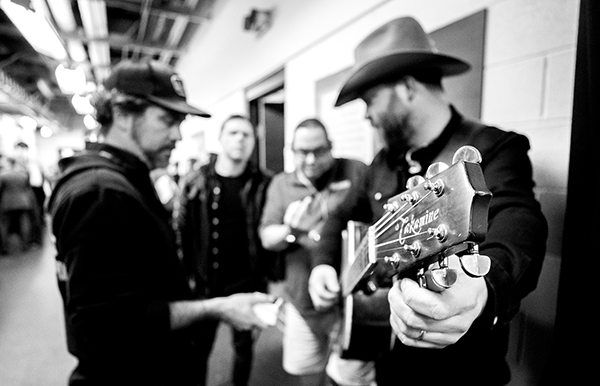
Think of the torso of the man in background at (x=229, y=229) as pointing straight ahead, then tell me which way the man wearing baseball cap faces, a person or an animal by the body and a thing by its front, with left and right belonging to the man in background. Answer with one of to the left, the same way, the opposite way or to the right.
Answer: to the left

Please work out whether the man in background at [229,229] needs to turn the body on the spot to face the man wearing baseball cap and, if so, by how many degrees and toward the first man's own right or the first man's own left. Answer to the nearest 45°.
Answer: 0° — they already face them

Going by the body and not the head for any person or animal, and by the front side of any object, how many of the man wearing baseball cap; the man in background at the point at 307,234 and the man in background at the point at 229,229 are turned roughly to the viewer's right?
1

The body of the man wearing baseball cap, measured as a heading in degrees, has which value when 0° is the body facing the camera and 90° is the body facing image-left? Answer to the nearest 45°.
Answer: approximately 270°

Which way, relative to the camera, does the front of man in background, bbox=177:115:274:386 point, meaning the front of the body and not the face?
toward the camera

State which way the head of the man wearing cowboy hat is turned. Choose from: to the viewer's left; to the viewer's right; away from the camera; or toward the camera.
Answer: to the viewer's left

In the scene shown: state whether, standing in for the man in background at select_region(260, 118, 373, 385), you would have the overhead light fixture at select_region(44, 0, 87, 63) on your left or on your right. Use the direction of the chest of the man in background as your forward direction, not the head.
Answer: on your right

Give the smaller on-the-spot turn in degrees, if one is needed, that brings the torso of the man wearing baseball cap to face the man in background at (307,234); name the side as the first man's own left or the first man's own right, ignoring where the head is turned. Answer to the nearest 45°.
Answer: approximately 45° to the first man's own left

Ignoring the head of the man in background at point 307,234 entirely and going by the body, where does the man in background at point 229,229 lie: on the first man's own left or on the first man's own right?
on the first man's own right

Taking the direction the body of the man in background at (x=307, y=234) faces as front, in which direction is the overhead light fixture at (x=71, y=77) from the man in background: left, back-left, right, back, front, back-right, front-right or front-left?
back-right

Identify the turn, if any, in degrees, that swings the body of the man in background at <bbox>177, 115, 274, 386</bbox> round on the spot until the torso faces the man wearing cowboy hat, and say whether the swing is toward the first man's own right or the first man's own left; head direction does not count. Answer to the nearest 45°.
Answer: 0° — they already face them

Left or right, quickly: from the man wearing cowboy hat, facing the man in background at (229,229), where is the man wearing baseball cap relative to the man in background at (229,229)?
left

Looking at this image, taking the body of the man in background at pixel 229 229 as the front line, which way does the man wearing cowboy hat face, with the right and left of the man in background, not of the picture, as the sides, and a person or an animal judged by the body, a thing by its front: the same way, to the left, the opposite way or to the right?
to the right
